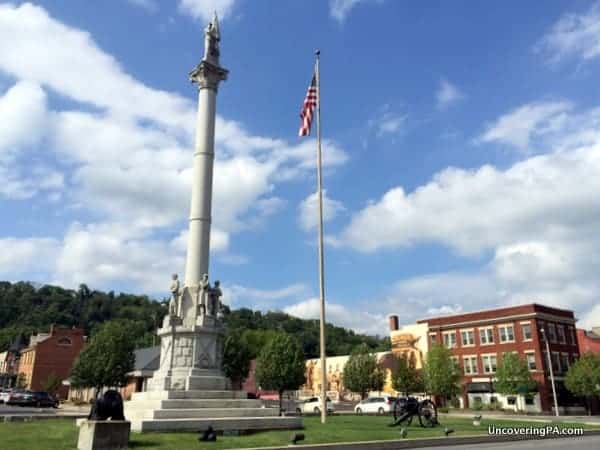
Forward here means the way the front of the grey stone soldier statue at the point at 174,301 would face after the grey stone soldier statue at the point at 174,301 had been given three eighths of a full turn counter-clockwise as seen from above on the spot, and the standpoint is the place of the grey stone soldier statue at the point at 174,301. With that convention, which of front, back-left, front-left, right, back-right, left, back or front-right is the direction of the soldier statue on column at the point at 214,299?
front

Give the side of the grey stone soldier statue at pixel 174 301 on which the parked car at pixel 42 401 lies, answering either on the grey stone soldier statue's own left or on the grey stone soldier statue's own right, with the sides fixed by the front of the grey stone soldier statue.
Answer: on the grey stone soldier statue's own right

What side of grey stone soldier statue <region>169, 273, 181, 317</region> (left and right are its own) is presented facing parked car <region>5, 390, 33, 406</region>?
right

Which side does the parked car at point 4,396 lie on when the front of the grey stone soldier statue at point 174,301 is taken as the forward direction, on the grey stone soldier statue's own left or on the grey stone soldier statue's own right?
on the grey stone soldier statue's own right

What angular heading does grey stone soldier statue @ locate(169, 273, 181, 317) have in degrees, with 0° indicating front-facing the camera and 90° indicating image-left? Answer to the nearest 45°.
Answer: approximately 45°

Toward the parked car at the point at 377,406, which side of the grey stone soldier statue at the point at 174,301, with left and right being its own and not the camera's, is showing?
back

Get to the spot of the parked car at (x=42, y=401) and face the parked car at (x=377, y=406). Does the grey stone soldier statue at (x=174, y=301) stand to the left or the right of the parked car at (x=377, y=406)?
right

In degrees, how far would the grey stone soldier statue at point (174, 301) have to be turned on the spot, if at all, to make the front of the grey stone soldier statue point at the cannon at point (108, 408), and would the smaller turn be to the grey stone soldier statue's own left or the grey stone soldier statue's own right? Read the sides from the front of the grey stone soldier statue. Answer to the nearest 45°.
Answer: approximately 45° to the grey stone soldier statue's own left

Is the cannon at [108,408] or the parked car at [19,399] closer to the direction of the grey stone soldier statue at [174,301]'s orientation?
the cannon

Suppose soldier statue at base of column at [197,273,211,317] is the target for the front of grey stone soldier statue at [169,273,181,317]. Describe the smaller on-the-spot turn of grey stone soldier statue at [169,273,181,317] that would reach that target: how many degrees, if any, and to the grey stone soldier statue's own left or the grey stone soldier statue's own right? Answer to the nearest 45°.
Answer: approximately 90° to the grey stone soldier statue's own left
